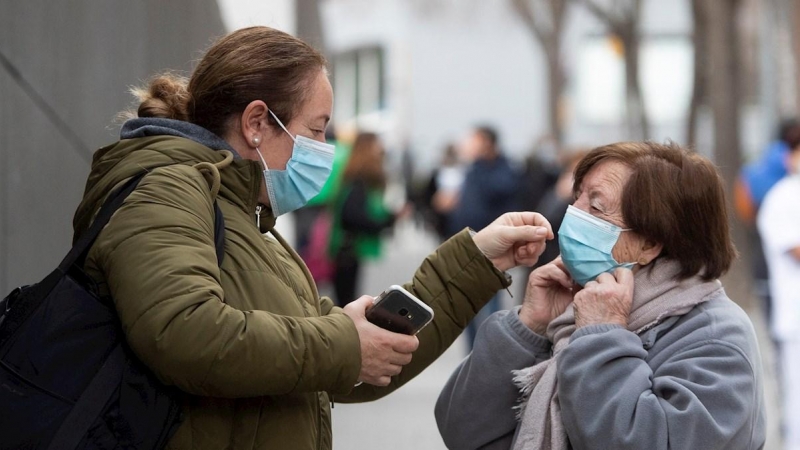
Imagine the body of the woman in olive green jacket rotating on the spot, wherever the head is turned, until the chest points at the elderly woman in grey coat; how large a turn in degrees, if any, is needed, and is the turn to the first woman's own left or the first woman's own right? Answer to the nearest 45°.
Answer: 0° — they already face them

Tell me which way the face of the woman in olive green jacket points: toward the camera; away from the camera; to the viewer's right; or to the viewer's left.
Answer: to the viewer's right

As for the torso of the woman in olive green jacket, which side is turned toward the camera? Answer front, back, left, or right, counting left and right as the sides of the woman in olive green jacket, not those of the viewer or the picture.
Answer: right

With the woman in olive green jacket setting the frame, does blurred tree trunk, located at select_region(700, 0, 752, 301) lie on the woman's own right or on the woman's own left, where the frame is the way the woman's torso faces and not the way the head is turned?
on the woman's own left

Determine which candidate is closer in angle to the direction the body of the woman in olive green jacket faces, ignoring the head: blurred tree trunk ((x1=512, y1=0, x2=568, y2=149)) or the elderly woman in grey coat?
the elderly woman in grey coat

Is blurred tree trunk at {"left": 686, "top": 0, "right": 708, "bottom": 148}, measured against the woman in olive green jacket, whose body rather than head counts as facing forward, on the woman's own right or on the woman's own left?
on the woman's own left

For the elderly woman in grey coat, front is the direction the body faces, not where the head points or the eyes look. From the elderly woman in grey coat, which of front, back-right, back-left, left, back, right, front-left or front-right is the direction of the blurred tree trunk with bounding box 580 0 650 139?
back-right

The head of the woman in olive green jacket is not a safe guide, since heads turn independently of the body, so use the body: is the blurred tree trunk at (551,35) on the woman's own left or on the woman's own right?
on the woman's own left

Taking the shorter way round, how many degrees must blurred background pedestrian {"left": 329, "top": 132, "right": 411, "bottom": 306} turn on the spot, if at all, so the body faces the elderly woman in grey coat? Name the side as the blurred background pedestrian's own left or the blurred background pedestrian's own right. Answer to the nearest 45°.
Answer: approximately 90° to the blurred background pedestrian's own right

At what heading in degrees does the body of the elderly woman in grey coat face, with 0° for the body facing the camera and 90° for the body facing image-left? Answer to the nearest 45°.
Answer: approximately 45°

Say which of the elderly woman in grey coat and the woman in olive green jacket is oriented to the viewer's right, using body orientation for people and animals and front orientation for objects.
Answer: the woman in olive green jacket
